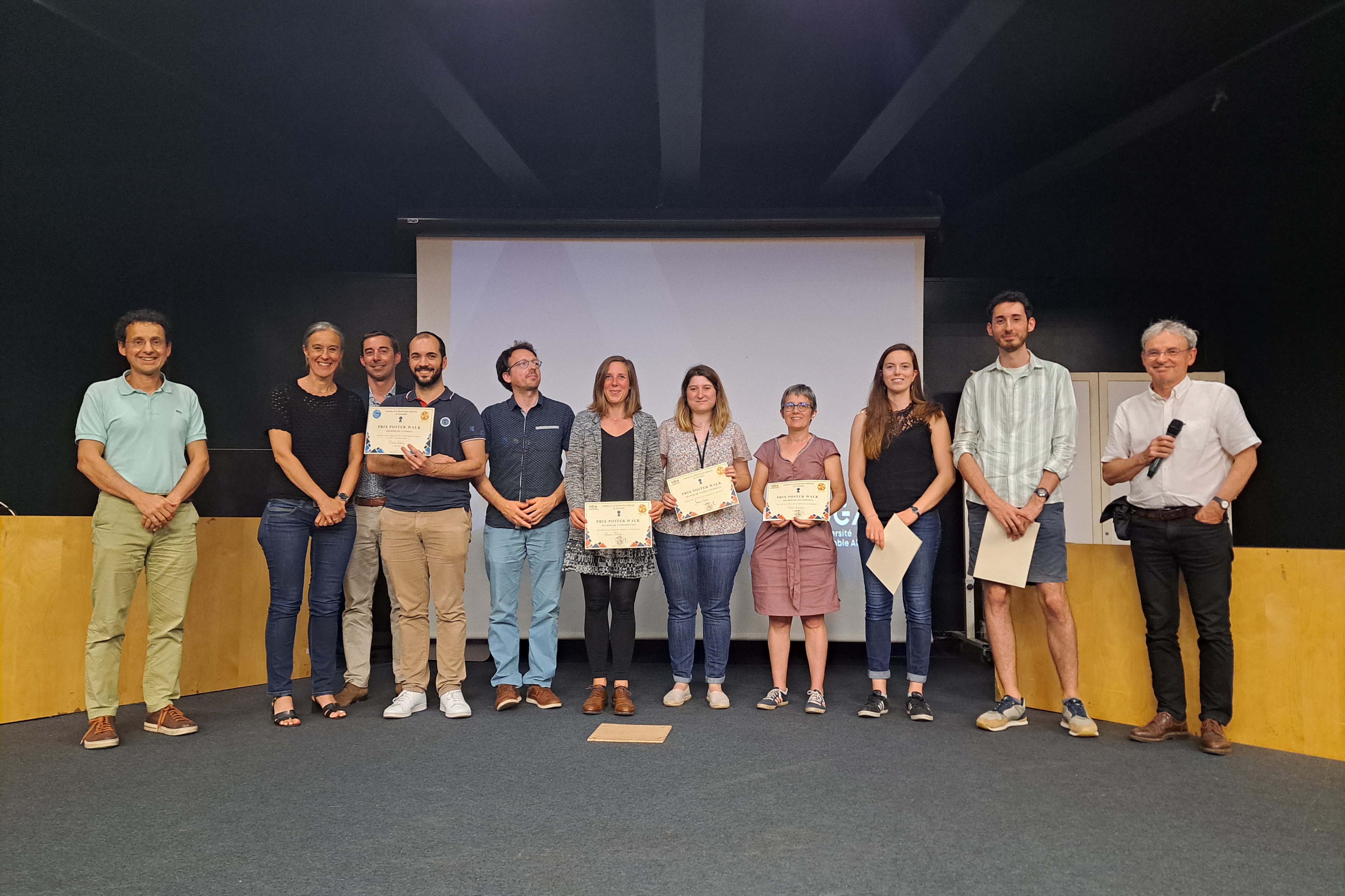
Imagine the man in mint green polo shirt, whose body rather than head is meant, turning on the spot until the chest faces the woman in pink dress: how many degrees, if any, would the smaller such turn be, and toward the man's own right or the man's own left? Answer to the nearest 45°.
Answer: approximately 45° to the man's own left

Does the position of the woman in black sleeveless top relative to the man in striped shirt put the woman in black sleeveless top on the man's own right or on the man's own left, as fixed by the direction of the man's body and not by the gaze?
on the man's own right

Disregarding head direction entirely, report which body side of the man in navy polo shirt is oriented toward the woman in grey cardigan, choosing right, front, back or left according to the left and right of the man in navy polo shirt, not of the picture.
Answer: left

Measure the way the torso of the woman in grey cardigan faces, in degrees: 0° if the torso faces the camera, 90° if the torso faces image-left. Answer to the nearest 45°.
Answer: approximately 0°

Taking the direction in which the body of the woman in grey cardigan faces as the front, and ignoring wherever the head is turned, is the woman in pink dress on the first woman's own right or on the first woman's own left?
on the first woman's own left

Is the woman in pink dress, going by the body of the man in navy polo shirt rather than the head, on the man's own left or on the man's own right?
on the man's own left

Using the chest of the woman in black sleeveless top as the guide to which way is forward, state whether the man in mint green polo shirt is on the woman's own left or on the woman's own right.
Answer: on the woman's own right

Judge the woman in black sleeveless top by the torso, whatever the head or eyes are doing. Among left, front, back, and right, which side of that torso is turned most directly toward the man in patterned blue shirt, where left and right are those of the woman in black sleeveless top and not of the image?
right

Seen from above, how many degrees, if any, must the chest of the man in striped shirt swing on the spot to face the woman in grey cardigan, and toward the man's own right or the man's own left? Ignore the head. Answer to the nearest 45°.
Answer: approximately 90° to the man's own right
